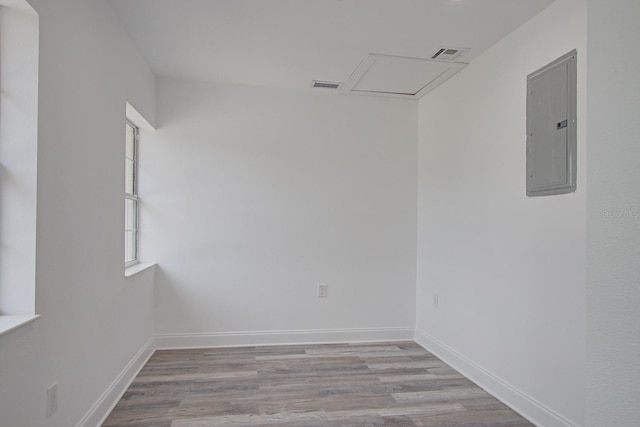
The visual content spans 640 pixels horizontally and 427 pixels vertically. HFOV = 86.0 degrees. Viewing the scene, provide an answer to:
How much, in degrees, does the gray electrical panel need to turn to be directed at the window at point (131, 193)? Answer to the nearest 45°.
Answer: approximately 45° to its right

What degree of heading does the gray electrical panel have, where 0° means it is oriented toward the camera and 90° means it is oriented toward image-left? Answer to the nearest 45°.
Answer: approximately 45°
